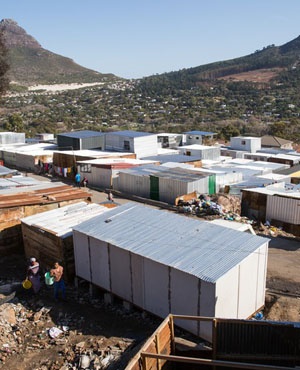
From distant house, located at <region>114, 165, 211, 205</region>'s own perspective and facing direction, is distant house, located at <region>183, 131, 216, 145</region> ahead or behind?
behind

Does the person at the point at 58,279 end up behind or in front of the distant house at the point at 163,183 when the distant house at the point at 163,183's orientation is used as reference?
in front

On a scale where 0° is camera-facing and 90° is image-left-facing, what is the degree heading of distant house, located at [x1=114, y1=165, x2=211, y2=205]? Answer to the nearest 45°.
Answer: approximately 45°

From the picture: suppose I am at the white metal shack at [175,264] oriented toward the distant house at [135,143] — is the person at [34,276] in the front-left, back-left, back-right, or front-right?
front-left

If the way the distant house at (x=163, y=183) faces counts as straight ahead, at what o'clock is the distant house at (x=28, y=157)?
the distant house at (x=28, y=157) is roughly at 3 o'clock from the distant house at (x=163, y=183).

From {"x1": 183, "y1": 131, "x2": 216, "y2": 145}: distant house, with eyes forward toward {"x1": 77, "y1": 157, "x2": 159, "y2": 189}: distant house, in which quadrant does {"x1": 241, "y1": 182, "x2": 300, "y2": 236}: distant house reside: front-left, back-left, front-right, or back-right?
front-left

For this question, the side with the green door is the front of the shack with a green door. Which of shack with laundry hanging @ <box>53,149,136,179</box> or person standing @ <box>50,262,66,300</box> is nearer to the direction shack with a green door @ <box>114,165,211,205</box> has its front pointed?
the person standing

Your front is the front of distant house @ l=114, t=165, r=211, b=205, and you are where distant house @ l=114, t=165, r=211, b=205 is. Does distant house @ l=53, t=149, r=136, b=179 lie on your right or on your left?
on your right

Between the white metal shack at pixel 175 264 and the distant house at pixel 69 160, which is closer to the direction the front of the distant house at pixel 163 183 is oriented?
the white metal shack

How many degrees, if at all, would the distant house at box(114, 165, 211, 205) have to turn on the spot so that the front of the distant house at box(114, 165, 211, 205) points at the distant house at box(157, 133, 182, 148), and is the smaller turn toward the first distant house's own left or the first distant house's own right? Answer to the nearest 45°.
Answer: approximately 135° to the first distant house's own right

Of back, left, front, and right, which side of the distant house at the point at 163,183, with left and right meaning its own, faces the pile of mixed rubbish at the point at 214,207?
left
